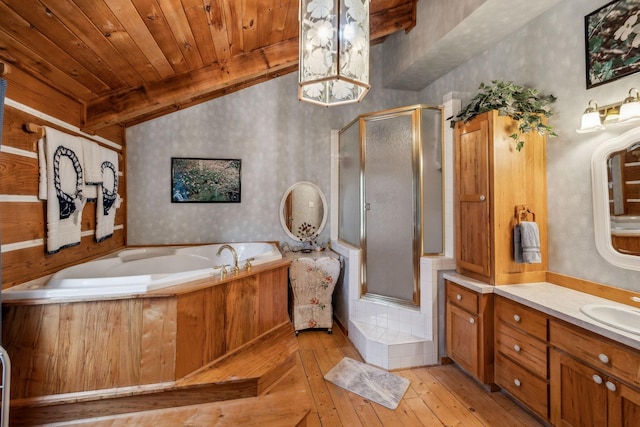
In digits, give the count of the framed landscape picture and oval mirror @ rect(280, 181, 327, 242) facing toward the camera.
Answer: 2

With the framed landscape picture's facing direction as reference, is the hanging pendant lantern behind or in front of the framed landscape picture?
in front

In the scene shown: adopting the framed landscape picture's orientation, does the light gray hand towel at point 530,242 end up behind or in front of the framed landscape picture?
in front
